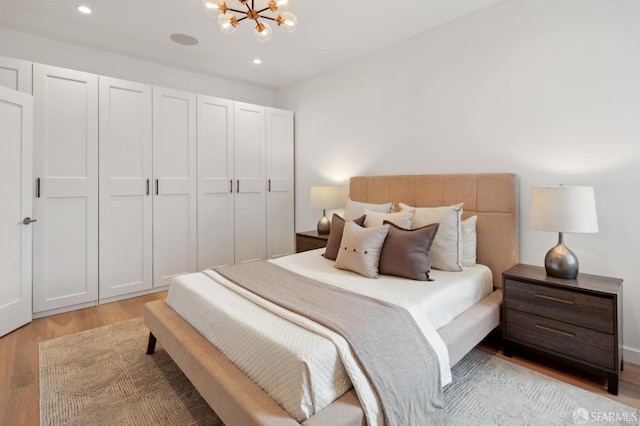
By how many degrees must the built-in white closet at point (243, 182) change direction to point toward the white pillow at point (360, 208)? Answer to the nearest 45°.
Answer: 0° — it already faces it

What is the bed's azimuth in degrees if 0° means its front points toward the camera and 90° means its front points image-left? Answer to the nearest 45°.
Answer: approximately 45°

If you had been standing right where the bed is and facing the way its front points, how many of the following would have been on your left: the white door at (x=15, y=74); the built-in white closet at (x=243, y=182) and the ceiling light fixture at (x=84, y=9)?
0

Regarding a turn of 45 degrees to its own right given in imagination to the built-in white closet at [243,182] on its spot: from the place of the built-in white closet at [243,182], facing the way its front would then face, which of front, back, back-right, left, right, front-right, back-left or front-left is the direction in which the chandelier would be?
front

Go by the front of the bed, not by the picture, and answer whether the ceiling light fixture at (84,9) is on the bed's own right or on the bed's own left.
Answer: on the bed's own right

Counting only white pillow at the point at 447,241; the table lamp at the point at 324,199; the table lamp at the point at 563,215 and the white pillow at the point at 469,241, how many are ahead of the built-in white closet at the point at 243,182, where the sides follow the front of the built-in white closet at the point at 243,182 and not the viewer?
4

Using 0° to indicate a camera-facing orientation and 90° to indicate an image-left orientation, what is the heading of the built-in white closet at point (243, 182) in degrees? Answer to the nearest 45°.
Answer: approximately 315°

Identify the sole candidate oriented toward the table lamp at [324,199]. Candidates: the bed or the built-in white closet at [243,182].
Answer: the built-in white closet

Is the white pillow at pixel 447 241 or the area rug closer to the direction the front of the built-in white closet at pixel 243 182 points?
the white pillow

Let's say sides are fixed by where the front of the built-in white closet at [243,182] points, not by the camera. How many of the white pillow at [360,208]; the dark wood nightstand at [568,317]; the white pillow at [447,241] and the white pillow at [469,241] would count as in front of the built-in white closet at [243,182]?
4

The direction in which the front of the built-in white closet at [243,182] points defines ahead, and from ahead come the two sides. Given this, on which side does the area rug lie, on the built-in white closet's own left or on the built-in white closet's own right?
on the built-in white closet's own right

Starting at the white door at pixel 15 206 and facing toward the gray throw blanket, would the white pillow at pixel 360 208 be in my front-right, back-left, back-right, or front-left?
front-left

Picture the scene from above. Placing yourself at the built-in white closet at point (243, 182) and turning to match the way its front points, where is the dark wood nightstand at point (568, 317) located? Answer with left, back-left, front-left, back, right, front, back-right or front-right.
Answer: front

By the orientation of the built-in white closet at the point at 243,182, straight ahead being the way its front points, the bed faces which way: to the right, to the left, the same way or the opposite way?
to the right

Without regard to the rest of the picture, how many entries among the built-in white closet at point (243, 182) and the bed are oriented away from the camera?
0

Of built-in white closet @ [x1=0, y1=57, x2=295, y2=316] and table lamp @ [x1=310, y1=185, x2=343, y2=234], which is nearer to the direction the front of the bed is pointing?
the built-in white closet
